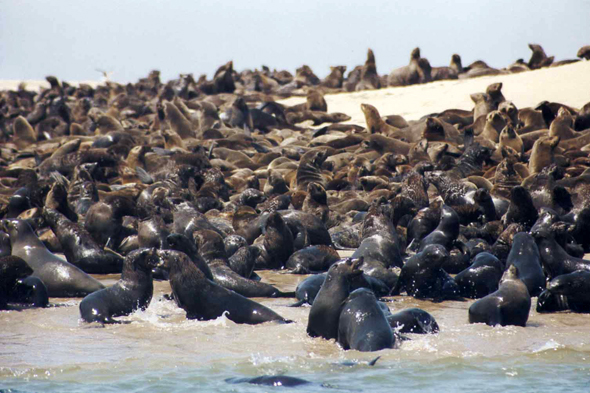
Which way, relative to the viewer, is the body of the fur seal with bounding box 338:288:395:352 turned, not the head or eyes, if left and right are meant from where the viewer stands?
facing away from the viewer

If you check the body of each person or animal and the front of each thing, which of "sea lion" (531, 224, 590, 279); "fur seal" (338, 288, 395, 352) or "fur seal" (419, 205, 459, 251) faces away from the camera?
"fur seal" (338, 288, 395, 352)

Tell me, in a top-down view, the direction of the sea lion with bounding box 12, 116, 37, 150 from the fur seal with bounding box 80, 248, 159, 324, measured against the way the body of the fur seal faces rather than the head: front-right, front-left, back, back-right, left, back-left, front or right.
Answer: left

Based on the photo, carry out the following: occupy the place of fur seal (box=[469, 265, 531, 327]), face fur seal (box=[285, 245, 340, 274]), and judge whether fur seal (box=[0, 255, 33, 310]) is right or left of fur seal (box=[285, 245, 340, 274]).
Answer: left

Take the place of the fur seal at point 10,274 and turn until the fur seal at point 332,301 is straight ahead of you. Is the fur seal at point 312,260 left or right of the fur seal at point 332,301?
left

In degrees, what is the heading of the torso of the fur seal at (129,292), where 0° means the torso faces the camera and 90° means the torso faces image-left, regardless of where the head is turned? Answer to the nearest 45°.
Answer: approximately 270°

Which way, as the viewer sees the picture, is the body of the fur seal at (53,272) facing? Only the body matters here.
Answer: to the viewer's left

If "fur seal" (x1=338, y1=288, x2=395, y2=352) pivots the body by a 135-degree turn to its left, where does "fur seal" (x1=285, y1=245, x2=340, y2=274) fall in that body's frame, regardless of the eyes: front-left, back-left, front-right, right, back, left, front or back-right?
back-right

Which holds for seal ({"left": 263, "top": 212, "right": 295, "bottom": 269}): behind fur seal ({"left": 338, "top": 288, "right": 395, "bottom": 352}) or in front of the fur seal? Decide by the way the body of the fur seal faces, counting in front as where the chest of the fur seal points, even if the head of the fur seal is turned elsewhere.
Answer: in front

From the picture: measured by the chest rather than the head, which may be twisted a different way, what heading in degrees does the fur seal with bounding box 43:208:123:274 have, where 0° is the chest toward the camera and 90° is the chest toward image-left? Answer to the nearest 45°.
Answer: approximately 90°
